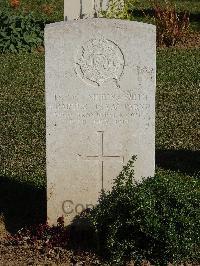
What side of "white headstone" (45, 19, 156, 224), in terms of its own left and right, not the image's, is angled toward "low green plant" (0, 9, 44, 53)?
back

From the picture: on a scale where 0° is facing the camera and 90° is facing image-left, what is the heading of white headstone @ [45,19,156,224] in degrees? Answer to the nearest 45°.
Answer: approximately 0°

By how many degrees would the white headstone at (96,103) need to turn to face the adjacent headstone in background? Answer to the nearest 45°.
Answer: approximately 180°
